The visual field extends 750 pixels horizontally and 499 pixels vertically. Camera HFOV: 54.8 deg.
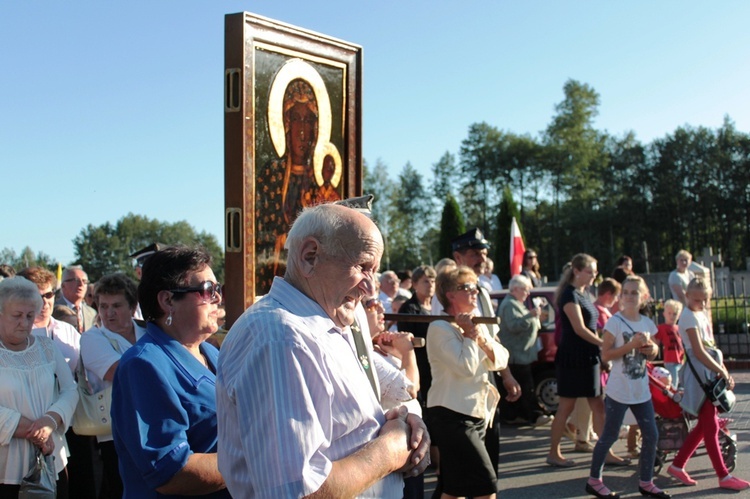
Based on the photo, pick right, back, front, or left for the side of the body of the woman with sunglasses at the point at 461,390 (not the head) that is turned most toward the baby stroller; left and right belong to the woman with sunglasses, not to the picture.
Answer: left

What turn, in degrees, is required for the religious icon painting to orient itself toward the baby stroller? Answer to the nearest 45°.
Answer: approximately 90° to its left

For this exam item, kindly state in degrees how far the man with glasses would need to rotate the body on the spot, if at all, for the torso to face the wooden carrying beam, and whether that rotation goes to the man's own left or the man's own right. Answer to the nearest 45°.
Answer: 0° — they already face it

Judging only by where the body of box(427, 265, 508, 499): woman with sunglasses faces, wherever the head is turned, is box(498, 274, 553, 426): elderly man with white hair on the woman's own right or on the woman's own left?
on the woman's own left

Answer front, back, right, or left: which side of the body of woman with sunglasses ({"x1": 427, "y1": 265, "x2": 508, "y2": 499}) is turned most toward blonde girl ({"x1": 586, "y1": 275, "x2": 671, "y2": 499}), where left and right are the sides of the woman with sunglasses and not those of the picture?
left
